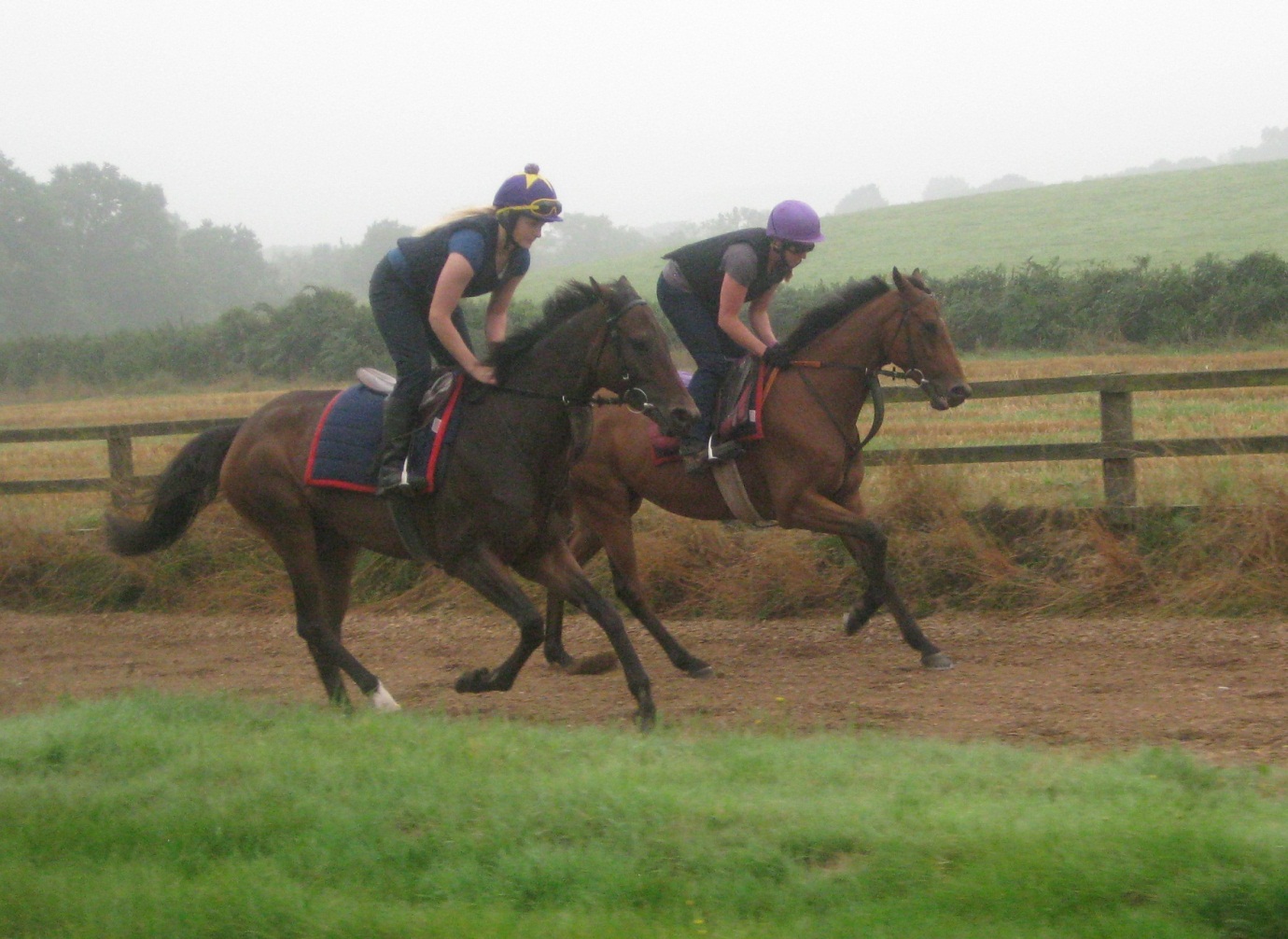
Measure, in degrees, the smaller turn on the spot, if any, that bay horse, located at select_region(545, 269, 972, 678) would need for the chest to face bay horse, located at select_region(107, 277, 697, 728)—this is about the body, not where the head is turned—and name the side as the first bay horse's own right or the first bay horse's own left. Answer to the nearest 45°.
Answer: approximately 135° to the first bay horse's own right

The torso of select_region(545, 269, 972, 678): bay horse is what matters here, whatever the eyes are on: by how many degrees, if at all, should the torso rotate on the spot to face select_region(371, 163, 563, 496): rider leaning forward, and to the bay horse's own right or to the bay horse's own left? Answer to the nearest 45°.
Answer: approximately 135° to the bay horse's own right

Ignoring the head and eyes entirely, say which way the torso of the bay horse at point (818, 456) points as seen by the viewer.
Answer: to the viewer's right

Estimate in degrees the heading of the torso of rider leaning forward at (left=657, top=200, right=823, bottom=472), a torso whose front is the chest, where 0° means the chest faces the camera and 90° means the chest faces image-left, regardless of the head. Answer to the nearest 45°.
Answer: approximately 270°

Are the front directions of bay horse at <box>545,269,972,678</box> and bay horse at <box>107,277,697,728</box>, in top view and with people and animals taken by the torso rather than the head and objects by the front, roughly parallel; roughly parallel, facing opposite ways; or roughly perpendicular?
roughly parallel

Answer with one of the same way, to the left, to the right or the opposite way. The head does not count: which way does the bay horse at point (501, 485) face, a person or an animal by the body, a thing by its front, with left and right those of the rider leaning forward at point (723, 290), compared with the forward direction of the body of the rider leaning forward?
the same way

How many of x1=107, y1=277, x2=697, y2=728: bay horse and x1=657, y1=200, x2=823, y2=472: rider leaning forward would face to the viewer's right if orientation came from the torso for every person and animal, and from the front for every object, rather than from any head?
2

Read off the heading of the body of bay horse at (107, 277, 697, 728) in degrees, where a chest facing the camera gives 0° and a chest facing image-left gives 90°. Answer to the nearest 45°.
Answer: approximately 270°

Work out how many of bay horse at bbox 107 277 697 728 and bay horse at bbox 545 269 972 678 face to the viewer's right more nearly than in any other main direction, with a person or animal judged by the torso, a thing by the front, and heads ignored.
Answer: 2

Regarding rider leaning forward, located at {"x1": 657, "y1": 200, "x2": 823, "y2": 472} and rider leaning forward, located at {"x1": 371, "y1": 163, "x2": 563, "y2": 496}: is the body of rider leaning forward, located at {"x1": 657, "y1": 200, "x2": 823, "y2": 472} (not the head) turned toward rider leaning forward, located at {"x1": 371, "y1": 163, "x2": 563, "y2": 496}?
no

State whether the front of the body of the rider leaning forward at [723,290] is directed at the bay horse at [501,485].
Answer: no
